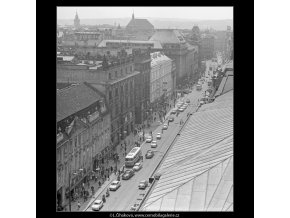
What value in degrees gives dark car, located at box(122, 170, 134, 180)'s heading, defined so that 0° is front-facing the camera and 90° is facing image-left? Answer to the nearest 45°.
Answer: approximately 45°

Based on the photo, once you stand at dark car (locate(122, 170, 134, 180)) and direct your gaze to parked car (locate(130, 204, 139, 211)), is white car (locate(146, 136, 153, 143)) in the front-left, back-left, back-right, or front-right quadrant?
back-left

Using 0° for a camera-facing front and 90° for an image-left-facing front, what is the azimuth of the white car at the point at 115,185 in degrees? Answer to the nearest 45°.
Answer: approximately 45°

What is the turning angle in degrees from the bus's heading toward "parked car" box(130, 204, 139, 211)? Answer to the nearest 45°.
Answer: approximately 45° to its left

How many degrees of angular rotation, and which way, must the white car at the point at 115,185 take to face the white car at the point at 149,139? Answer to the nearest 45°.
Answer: approximately 180°
